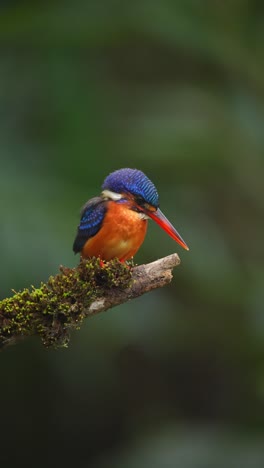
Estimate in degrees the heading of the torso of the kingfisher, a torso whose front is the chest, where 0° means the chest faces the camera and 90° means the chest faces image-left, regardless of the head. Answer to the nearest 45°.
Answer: approximately 315°
